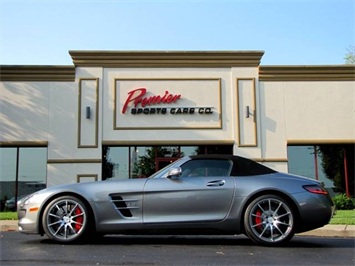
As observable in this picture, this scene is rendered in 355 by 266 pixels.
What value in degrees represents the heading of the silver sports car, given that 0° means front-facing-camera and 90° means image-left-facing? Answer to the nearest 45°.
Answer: approximately 90°

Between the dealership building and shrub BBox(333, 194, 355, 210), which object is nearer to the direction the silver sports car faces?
the dealership building

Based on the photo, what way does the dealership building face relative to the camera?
toward the camera

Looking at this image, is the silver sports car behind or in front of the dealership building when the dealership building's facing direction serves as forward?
in front

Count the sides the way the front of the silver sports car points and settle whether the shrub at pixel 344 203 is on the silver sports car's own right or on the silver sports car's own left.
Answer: on the silver sports car's own right

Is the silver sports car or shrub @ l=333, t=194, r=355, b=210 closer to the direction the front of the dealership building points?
the silver sports car

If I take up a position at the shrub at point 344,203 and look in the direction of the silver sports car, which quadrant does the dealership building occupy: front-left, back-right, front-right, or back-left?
front-right

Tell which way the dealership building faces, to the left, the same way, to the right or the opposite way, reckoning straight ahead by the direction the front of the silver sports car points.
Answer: to the left

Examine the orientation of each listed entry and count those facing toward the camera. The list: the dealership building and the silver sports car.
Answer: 1

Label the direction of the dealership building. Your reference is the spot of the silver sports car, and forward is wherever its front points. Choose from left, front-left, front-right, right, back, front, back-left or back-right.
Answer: right

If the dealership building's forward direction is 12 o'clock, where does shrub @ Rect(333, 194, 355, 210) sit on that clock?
The shrub is roughly at 9 o'clock from the dealership building.
